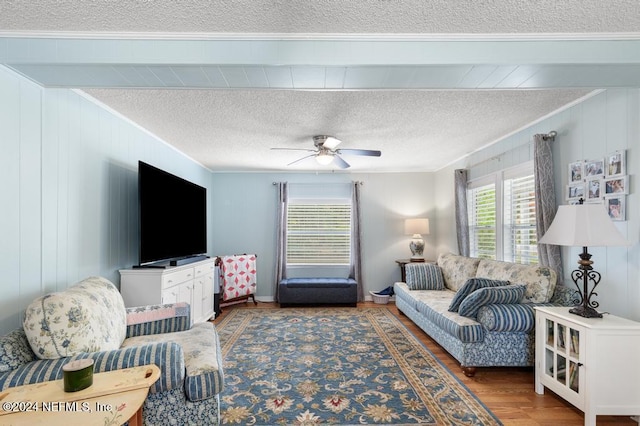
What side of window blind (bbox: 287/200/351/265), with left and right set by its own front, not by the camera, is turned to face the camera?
front

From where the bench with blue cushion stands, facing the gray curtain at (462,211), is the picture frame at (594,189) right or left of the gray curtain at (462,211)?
right

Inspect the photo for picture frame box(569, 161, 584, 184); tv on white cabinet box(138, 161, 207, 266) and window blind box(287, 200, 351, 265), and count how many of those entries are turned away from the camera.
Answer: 0

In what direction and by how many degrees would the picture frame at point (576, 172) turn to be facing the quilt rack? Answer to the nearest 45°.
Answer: approximately 45° to its right

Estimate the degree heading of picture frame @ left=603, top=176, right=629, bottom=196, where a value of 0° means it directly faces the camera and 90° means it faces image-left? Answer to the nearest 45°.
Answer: approximately 45°

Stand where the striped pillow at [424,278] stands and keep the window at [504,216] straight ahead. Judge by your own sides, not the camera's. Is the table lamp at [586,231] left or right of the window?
right

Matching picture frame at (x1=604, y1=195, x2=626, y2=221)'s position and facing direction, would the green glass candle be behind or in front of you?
in front

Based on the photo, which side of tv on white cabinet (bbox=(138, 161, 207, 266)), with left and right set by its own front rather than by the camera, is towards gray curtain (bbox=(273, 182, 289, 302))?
left

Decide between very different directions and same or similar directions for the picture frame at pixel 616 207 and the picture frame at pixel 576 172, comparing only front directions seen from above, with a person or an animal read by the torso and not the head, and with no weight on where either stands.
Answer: same or similar directions

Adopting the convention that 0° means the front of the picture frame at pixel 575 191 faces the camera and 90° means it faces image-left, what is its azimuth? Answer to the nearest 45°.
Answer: approximately 45°

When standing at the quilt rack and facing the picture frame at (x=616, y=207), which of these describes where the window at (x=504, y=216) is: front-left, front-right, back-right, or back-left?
front-left

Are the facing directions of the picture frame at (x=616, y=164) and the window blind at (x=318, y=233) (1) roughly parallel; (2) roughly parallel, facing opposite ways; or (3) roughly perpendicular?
roughly perpendicular

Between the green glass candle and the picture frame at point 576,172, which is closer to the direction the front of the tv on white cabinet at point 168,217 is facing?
the picture frame
